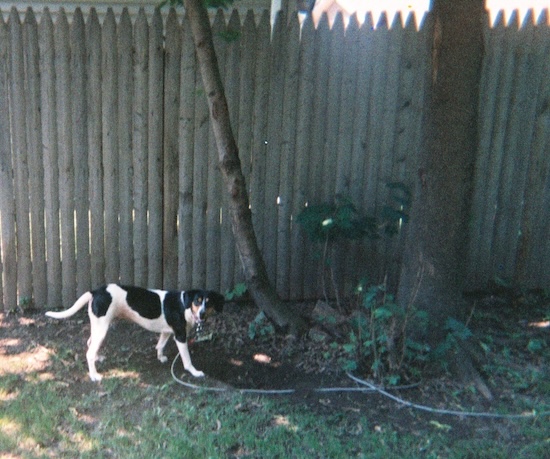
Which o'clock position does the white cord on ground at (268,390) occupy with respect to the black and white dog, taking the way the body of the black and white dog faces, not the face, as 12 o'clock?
The white cord on ground is roughly at 1 o'clock from the black and white dog.

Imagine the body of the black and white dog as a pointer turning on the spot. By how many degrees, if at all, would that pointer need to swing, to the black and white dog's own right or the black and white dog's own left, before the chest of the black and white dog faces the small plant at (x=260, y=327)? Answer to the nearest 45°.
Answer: approximately 45° to the black and white dog's own left

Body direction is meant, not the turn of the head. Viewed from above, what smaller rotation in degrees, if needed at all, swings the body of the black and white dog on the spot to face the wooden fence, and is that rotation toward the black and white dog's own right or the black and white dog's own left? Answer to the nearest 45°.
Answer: approximately 90° to the black and white dog's own left

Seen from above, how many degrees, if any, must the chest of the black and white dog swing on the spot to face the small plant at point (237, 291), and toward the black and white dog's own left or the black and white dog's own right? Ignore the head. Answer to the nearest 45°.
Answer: approximately 45° to the black and white dog's own left

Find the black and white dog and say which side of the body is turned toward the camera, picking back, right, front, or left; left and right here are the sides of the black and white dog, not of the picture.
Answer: right

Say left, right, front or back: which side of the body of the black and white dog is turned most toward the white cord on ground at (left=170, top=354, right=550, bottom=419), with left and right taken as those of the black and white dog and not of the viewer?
front

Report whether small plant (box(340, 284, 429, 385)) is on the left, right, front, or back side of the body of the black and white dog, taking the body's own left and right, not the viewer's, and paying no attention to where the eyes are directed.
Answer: front
